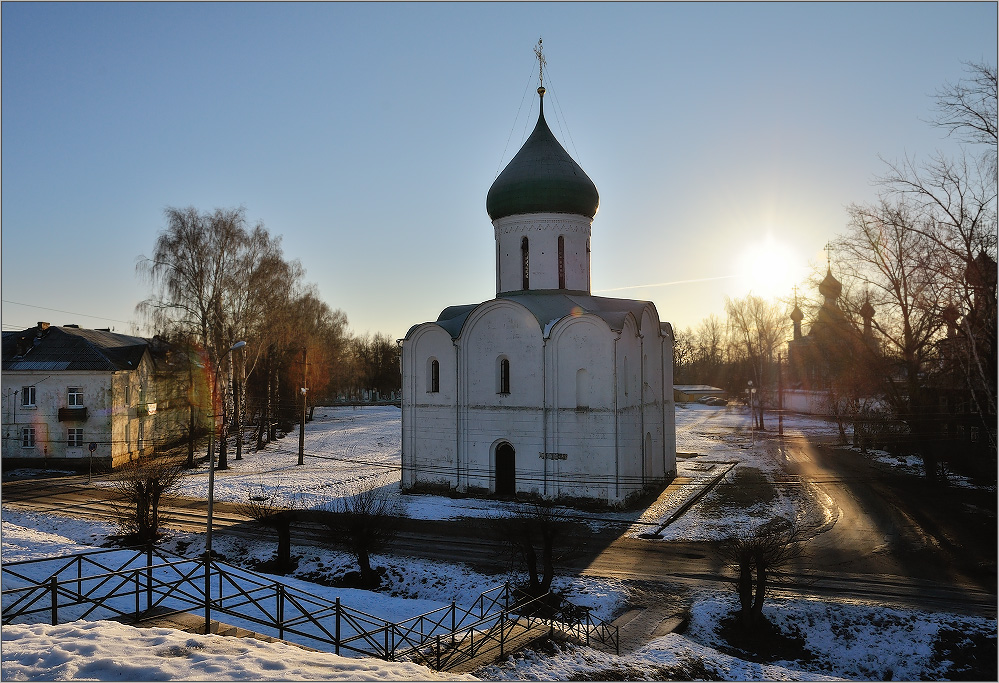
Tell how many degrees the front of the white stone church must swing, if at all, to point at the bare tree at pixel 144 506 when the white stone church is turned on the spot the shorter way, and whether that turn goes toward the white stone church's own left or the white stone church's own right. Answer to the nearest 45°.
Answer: approximately 45° to the white stone church's own right

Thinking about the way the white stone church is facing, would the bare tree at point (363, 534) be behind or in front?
in front

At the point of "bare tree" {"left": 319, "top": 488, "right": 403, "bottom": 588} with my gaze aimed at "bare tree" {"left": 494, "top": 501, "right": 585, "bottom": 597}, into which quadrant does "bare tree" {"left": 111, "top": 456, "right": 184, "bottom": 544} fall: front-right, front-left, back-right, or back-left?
back-left

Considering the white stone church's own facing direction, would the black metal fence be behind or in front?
in front

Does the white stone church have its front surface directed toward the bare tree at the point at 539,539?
yes

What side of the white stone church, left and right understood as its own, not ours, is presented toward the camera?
front

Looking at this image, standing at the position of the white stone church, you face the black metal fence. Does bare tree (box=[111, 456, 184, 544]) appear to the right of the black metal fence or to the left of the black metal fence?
right

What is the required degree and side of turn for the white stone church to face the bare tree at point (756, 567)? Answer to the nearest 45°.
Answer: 0° — it already faces it
